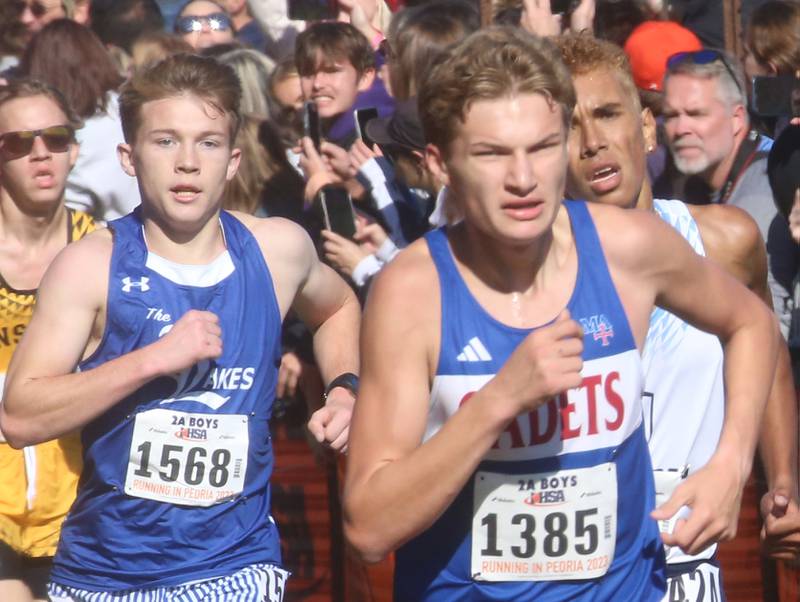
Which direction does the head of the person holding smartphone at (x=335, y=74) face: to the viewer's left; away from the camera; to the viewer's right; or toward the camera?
toward the camera

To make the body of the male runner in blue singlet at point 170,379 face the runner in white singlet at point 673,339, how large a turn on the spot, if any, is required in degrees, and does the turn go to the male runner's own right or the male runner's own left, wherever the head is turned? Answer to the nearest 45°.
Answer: approximately 90° to the male runner's own left

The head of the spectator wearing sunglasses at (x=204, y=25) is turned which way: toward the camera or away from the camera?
toward the camera

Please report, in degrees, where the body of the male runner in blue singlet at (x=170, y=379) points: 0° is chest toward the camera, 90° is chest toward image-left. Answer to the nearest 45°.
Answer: approximately 0°

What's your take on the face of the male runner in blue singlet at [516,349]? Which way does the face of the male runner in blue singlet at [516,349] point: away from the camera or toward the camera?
toward the camera

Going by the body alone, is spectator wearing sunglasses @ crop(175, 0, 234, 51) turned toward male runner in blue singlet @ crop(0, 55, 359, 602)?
yes

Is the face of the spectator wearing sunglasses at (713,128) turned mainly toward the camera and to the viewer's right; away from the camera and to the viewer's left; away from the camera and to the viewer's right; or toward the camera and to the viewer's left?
toward the camera and to the viewer's left

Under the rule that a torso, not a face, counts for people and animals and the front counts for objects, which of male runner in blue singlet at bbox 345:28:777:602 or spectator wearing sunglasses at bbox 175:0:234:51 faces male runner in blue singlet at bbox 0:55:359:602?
the spectator wearing sunglasses

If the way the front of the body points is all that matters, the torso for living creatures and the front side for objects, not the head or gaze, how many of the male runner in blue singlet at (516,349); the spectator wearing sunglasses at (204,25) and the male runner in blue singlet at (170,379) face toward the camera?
3

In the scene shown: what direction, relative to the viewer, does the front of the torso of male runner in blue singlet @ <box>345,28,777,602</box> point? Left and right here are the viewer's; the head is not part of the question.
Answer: facing the viewer

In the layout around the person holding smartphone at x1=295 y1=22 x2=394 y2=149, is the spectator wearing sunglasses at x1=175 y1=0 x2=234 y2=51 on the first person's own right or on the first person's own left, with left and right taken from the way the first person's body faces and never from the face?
on the first person's own right

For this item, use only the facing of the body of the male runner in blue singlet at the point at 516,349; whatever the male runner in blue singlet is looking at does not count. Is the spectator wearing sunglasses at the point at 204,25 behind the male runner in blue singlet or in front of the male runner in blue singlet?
behind

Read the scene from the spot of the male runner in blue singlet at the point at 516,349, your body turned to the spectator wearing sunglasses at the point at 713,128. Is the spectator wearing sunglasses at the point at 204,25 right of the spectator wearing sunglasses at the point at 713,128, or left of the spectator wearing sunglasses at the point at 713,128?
left

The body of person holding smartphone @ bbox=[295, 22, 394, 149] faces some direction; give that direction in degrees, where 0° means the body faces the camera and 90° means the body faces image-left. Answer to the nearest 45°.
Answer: approximately 45°

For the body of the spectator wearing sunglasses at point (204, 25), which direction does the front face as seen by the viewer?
toward the camera
